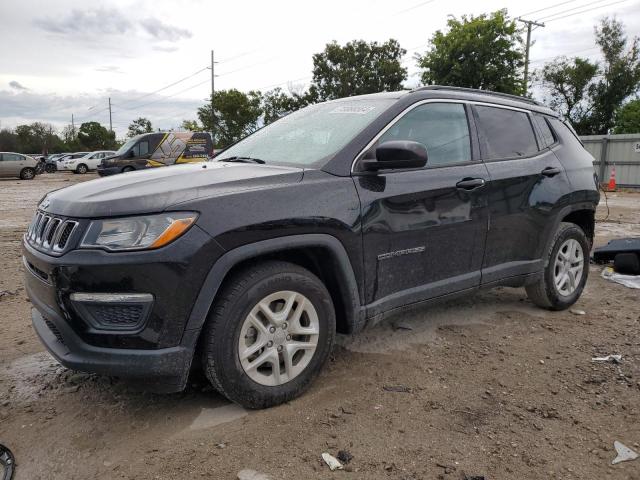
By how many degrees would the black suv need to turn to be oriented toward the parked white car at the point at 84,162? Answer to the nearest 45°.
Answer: approximately 90° to its right

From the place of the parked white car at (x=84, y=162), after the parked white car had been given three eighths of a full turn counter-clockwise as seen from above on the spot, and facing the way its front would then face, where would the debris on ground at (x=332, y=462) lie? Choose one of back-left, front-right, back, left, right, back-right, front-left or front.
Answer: right

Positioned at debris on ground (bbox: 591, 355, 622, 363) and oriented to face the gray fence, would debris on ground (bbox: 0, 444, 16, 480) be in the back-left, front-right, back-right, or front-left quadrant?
back-left

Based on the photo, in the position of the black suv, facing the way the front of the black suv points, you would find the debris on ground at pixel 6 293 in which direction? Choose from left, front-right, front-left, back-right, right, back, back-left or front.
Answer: right

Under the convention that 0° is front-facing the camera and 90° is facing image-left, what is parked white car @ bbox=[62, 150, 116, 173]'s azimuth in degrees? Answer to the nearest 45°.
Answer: approximately 45°

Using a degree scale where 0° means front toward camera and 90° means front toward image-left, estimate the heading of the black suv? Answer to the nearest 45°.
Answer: approximately 45°

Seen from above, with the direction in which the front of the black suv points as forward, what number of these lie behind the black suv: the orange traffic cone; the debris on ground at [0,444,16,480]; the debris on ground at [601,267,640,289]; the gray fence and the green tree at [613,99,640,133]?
4

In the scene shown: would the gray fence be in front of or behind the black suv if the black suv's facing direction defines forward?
behind

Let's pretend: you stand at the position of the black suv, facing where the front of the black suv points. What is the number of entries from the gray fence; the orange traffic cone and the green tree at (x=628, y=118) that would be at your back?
3

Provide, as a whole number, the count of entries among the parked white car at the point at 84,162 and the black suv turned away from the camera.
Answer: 0

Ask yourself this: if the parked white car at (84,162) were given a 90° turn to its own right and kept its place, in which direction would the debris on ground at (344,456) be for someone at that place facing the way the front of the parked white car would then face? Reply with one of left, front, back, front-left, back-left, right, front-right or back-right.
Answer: back-left
